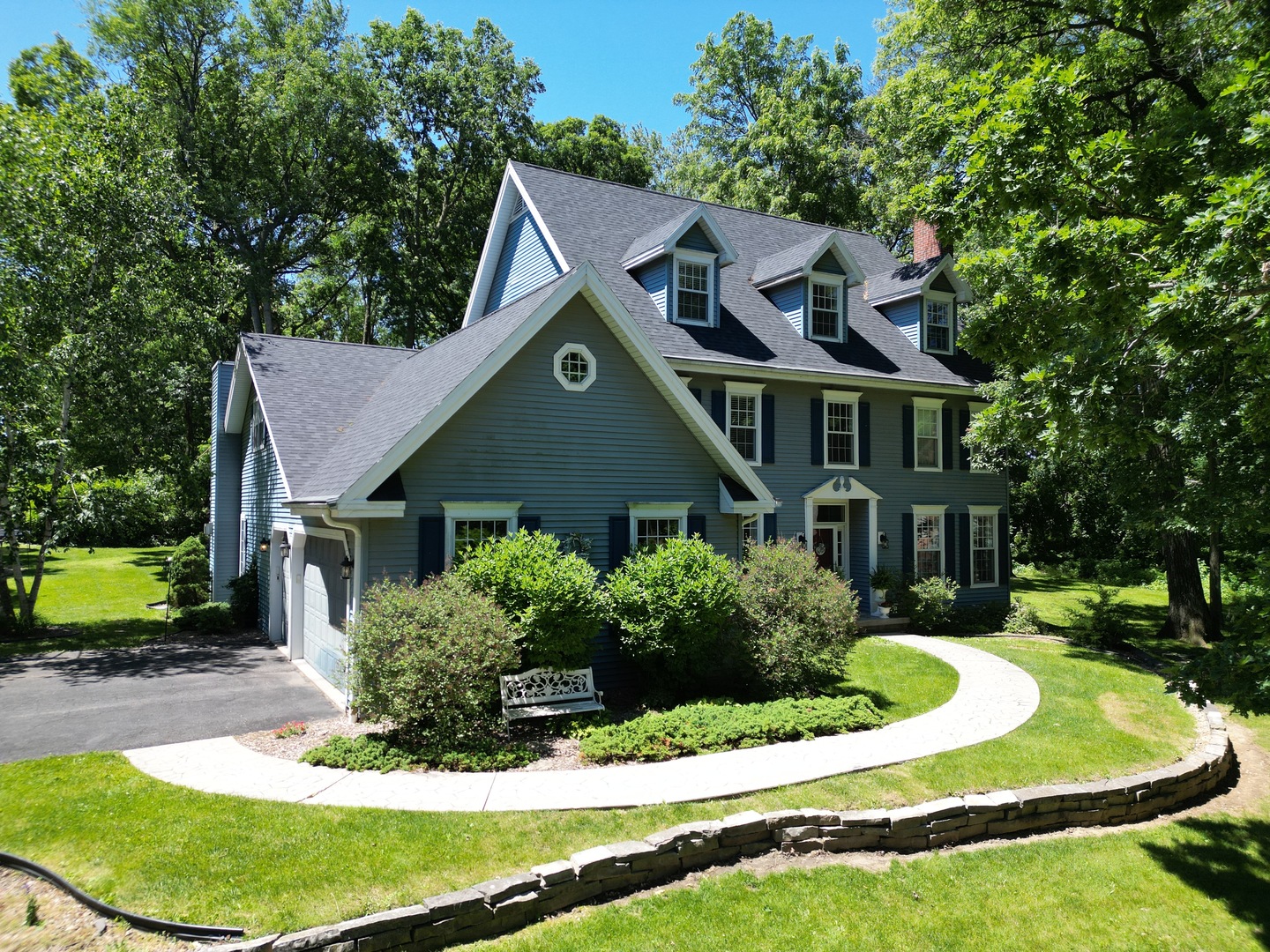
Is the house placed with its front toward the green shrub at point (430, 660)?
no

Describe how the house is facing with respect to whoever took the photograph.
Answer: facing the viewer and to the right of the viewer

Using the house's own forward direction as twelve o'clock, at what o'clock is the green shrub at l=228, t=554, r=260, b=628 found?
The green shrub is roughly at 5 o'clock from the house.

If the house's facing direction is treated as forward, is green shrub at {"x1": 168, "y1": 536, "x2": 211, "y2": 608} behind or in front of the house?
behind

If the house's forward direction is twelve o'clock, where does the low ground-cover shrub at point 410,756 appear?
The low ground-cover shrub is roughly at 2 o'clock from the house.

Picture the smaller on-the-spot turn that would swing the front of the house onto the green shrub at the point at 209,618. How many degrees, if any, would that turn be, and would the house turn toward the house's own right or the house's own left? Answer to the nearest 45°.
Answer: approximately 135° to the house's own right

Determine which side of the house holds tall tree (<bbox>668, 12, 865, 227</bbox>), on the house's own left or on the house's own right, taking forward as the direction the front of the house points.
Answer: on the house's own left

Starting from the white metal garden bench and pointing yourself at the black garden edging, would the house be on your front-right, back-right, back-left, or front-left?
back-right
